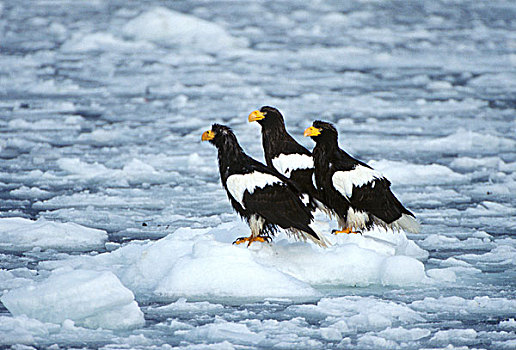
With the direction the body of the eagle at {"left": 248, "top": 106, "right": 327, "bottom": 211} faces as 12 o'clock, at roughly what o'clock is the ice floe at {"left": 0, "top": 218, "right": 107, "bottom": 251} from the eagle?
The ice floe is roughly at 12 o'clock from the eagle.

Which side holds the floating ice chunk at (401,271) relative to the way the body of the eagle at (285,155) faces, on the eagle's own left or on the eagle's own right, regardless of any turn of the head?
on the eagle's own left

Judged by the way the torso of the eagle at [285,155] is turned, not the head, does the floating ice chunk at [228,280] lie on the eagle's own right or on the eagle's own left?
on the eagle's own left

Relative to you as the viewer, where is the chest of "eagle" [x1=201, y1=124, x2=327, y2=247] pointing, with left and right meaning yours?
facing to the left of the viewer

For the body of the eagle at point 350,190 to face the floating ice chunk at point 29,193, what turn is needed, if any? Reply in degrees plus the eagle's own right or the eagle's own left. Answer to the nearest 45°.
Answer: approximately 45° to the eagle's own right

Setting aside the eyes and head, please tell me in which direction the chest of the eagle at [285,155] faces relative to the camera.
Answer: to the viewer's left

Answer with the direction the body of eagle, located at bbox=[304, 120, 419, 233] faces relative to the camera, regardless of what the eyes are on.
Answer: to the viewer's left

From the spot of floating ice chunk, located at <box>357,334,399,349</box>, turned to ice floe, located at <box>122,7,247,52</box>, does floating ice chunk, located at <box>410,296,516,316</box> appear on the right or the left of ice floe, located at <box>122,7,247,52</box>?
right

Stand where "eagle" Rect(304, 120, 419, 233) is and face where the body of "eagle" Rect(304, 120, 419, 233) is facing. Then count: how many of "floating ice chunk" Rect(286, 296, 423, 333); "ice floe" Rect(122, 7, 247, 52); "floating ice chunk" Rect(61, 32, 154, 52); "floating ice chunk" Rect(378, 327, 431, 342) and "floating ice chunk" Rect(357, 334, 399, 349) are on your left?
3

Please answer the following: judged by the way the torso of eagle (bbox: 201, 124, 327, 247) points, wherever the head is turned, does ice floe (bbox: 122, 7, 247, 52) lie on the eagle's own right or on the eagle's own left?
on the eagle's own right

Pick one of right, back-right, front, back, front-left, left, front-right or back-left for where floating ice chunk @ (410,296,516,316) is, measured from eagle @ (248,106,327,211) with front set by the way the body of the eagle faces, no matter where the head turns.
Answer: back-left

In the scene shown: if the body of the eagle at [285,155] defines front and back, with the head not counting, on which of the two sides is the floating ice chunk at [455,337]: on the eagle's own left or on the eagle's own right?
on the eagle's own left

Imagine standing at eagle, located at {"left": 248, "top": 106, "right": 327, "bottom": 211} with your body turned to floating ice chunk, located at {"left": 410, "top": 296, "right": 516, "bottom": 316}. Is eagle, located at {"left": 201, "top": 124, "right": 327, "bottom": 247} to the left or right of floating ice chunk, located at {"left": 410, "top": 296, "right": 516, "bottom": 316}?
right

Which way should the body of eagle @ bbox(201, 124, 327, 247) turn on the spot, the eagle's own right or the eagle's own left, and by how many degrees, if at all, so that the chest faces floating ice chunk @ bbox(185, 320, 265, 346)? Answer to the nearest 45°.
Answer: approximately 90° to the eagle's own left
